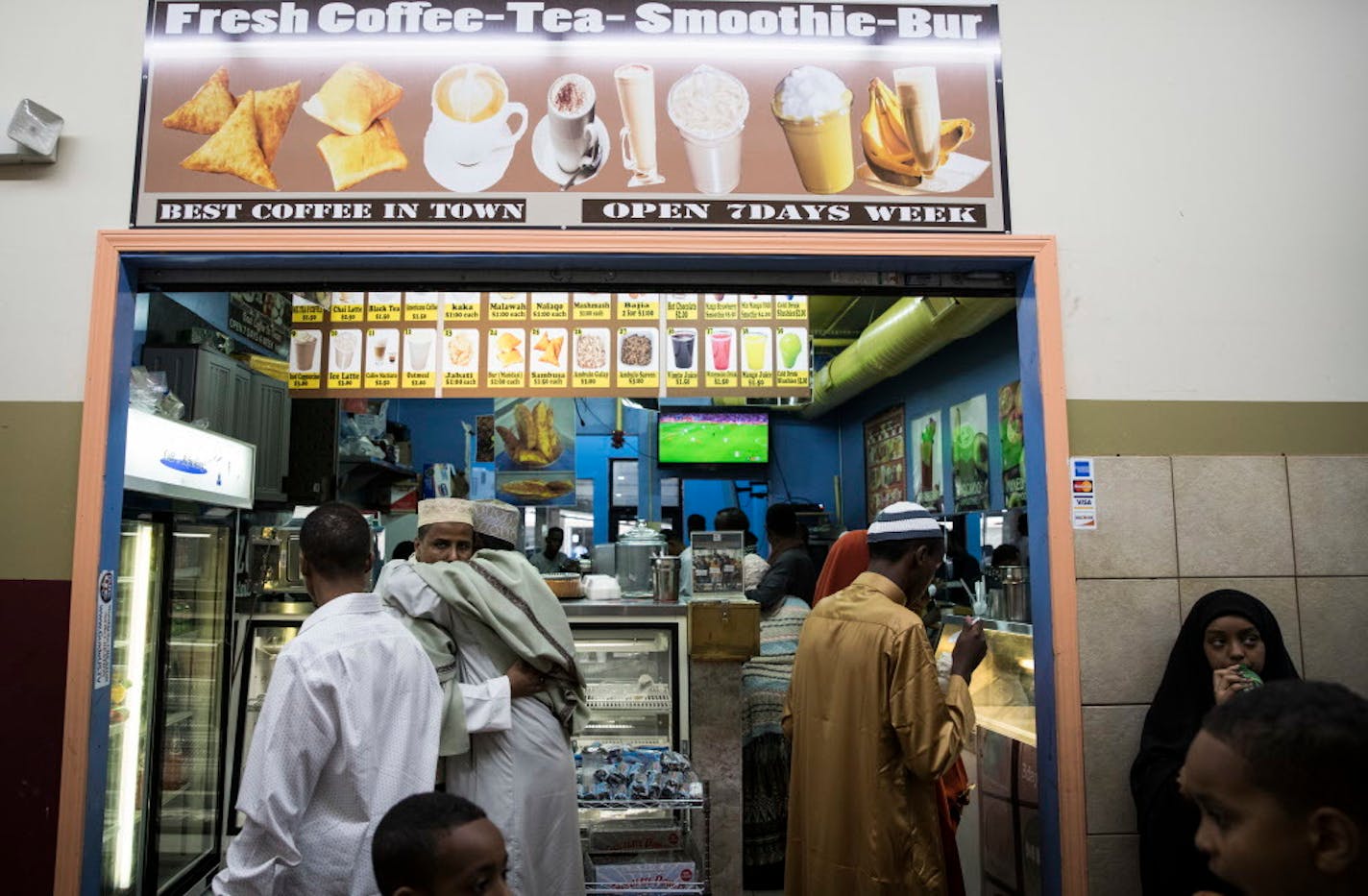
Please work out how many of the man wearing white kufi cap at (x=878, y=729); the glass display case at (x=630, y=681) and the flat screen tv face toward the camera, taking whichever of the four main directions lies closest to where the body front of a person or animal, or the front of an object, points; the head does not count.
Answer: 2

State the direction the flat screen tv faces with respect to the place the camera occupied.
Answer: facing the viewer

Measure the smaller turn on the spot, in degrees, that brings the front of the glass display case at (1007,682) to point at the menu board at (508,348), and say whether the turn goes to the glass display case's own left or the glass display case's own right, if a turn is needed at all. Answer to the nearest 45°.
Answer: approximately 45° to the glass display case's own right

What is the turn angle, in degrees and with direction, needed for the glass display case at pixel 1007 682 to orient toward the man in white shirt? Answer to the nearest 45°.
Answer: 0° — it already faces them

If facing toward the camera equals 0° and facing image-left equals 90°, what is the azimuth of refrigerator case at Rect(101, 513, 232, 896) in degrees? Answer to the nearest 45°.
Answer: approximately 315°

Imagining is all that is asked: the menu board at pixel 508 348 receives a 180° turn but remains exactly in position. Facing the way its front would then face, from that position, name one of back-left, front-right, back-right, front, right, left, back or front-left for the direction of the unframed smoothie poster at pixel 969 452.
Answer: front-right

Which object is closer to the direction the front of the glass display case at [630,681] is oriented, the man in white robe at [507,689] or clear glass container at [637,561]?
the man in white robe

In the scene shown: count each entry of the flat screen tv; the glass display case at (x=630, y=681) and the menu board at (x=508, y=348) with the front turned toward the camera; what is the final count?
3

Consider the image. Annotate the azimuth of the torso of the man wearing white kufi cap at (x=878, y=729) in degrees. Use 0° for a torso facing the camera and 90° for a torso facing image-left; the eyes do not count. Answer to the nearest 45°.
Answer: approximately 225°

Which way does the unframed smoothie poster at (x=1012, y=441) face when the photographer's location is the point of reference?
facing the viewer and to the left of the viewer

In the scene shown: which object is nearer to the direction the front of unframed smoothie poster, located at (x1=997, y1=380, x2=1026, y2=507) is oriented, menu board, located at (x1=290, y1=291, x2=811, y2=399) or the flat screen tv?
the menu board

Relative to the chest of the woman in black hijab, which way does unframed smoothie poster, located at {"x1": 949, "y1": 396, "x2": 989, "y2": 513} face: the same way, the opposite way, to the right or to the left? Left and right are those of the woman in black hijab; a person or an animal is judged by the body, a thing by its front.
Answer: to the right

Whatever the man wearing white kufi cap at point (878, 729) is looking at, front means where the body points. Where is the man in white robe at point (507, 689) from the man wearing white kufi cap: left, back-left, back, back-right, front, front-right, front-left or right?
back-left

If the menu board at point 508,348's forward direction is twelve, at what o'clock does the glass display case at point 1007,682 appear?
The glass display case is roughly at 10 o'clock from the menu board.

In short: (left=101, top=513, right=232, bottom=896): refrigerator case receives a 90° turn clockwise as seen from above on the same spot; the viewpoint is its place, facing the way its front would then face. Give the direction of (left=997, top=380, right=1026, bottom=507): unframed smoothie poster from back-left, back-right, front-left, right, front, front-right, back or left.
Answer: back-left

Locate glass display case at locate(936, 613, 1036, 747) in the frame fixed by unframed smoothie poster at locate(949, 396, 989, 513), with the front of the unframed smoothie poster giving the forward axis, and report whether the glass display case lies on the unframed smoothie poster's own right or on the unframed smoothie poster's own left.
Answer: on the unframed smoothie poster's own left

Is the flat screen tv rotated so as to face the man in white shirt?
yes

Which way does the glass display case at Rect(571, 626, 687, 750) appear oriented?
toward the camera
